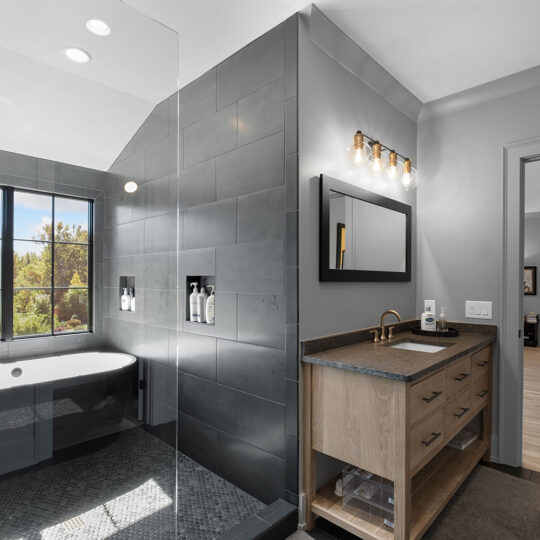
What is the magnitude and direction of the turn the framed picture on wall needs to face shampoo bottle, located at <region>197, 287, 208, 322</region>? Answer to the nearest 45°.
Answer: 0° — it already faces it

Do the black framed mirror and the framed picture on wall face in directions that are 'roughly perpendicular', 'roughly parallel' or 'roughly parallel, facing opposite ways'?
roughly perpendicular

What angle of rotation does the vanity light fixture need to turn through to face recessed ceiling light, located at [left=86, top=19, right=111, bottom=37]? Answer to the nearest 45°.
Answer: approximately 90° to its right

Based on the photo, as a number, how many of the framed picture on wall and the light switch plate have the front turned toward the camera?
2

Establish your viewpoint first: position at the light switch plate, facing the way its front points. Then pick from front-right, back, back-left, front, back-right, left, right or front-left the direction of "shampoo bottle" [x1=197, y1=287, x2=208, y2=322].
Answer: front-right

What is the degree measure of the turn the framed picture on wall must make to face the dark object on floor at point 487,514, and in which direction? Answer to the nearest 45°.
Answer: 0° — it already faces it

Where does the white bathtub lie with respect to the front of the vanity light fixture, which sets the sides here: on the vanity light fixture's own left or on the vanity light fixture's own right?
on the vanity light fixture's own right

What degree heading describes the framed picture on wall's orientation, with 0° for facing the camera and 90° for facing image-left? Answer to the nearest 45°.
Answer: approximately 0°

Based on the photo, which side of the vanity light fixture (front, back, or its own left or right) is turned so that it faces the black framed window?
right
